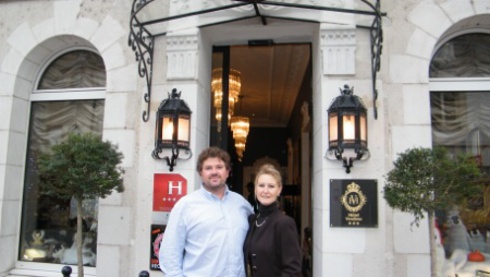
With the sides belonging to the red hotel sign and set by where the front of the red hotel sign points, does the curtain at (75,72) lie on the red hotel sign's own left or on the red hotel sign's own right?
on the red hotel sign's own right

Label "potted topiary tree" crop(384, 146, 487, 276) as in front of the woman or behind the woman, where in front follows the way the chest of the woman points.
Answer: behind

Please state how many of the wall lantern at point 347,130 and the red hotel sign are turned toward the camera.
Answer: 2

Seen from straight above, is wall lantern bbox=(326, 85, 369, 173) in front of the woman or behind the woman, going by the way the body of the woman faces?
behind

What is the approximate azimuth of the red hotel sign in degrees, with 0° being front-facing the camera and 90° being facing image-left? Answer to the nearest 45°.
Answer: approximately 0°

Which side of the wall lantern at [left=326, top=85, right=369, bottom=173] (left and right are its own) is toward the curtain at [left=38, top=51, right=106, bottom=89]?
right

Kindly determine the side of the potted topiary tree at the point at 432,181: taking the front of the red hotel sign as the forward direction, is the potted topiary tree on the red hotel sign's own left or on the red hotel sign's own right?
on the red hotel sign's own left
